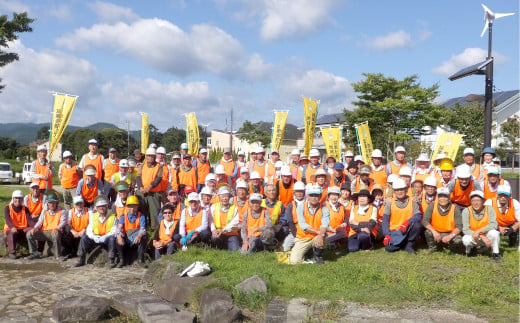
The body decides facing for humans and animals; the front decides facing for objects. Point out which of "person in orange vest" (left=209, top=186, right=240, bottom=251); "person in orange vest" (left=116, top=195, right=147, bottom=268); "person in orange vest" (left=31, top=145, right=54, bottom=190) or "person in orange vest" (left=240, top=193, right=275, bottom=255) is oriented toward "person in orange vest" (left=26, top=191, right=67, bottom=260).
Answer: "person in orange vest" (left=31, top=145, right=54, bottom=190)

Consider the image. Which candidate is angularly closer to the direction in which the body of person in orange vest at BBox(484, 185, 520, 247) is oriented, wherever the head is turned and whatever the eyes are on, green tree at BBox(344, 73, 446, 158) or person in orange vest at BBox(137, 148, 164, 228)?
the person in orange vest

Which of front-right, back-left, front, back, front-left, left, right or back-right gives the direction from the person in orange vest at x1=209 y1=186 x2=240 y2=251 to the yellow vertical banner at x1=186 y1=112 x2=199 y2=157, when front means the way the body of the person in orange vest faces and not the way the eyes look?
back

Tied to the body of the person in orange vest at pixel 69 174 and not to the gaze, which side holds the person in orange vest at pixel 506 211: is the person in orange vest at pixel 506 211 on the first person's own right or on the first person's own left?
on the first person's own left

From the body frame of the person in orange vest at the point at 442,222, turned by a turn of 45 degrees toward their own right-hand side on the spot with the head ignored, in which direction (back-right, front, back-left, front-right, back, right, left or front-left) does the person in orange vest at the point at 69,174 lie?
front-right

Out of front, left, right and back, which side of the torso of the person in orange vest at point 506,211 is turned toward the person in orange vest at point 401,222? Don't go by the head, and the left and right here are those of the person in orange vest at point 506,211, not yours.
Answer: right

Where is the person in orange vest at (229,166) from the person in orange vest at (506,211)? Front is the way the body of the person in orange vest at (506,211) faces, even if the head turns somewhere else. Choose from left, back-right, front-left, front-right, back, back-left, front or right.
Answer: right

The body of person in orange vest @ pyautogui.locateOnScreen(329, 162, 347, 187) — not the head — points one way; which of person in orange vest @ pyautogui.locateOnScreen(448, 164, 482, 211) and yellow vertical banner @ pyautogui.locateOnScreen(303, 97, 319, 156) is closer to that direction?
the person in orange vest

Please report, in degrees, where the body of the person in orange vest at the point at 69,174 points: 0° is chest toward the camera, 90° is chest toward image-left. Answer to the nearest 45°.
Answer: approximately 0°

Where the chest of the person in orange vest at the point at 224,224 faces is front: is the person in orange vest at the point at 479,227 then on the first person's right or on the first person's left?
on the first person's left

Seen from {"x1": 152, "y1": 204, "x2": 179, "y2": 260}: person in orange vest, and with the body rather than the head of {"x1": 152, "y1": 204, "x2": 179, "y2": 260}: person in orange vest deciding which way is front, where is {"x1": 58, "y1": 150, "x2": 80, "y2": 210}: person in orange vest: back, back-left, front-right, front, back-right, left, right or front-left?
back-right
